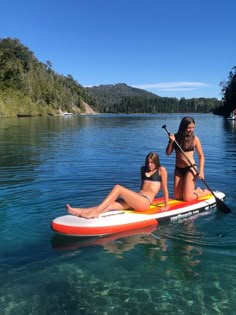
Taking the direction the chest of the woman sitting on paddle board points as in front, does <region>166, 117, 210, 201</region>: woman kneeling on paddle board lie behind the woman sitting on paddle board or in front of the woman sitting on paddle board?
behind

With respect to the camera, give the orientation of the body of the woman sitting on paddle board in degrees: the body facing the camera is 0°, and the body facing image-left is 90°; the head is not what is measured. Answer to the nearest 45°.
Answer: approximately 45°
